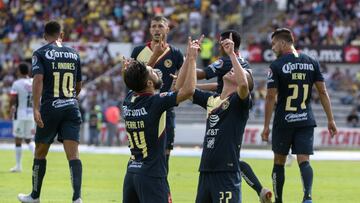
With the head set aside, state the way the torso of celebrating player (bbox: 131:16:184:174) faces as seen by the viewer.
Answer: toward the camera

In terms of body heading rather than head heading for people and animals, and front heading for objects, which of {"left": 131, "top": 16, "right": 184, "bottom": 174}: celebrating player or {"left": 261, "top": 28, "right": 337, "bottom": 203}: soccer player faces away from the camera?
the soccer player

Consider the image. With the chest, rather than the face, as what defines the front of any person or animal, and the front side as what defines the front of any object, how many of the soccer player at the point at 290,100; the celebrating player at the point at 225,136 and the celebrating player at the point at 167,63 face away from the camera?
1

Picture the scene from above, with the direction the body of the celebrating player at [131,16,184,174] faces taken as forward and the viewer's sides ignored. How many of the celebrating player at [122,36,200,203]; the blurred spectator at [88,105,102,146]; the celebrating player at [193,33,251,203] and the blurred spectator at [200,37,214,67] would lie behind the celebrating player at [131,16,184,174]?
2

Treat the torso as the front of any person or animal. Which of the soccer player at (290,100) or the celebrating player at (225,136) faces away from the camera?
the soccer player

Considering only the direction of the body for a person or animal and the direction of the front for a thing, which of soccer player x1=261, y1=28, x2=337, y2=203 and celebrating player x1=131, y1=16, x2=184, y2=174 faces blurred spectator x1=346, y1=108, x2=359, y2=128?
the soccer player

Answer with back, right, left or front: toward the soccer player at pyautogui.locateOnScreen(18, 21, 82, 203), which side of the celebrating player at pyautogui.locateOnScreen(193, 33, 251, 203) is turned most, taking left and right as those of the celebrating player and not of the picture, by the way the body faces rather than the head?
right

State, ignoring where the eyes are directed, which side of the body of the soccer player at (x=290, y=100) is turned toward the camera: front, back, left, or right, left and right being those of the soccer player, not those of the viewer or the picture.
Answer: back

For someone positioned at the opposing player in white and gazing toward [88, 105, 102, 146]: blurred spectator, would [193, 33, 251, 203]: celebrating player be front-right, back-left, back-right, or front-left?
back-right

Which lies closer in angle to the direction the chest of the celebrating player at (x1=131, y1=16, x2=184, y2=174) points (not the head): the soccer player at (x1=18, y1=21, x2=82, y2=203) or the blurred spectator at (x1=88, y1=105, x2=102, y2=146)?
the soccer player

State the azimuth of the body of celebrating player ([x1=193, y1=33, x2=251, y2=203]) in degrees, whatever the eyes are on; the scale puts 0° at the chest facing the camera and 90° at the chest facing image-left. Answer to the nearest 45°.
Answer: approximately 45°

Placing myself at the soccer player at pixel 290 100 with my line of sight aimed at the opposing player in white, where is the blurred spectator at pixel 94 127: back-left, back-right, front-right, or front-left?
front-right

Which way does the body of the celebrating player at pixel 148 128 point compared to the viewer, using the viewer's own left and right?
facing away from the viewer and to the right of the viewer
